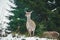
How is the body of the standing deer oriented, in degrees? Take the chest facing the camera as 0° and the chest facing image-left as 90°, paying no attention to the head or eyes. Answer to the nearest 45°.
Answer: approximately 45°

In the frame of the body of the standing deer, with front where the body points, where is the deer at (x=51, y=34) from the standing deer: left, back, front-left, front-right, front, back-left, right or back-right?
back-left
